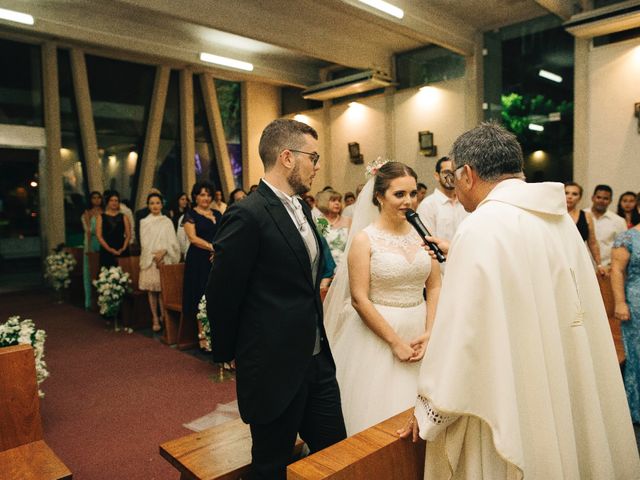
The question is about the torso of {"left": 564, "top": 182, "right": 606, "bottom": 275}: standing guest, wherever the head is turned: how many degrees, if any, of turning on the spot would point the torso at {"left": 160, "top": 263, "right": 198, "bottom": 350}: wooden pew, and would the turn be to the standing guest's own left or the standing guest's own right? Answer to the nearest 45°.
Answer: approximately 45° to the standing guest's own right

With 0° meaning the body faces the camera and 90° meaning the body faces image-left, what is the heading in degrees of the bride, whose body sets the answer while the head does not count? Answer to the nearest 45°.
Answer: approximately 315°

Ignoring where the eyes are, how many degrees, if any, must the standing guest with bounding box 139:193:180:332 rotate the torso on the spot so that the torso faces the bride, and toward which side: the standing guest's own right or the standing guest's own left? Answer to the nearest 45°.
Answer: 0° — they already face them

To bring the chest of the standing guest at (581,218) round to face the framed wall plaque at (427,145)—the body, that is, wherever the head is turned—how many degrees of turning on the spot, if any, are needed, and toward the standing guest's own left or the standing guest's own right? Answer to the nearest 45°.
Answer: approximately 90° to the standing guest's own right

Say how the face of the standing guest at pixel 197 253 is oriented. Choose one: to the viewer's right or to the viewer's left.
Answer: to the viewer's right

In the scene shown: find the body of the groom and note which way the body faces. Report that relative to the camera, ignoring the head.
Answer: to the viewer's right

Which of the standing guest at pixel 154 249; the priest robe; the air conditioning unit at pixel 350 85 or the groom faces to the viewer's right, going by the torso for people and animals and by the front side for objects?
the groom

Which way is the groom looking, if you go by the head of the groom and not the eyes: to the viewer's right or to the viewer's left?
to the viewer's right

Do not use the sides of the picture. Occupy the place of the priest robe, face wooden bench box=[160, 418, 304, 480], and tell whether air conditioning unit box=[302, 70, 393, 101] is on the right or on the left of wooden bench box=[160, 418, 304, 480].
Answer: right

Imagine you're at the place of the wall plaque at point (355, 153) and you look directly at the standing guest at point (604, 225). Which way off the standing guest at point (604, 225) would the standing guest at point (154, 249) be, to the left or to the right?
right
